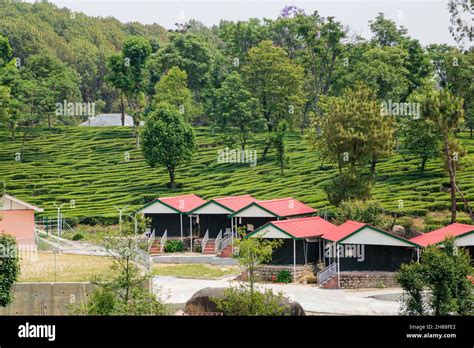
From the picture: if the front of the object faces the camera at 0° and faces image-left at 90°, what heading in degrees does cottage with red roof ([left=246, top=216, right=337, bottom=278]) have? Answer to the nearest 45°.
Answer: approximately 45°

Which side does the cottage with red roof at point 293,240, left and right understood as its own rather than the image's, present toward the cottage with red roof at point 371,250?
left

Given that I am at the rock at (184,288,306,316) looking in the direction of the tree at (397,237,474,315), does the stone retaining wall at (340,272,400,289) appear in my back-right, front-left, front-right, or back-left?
front-left

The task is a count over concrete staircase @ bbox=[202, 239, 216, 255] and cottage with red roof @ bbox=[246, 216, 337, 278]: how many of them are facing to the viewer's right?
0

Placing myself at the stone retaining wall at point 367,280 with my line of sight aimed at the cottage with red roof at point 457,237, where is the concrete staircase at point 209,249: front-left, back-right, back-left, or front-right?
back-left

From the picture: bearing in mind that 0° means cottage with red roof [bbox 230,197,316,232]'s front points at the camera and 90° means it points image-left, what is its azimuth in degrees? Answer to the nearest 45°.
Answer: approximately 45°

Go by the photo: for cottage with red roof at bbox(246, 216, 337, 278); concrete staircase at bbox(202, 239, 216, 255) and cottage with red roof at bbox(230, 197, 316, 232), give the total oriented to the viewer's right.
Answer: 0

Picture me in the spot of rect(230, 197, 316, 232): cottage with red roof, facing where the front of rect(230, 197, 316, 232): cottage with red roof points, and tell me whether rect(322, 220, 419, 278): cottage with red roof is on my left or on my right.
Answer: on my left

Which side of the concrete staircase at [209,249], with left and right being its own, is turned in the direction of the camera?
front

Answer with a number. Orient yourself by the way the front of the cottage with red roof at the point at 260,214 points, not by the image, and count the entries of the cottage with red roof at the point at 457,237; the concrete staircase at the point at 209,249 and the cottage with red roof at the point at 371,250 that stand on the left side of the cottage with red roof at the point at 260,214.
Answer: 2

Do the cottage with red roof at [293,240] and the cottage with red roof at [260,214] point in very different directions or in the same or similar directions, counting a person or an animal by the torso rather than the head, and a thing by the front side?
same or similar directions
